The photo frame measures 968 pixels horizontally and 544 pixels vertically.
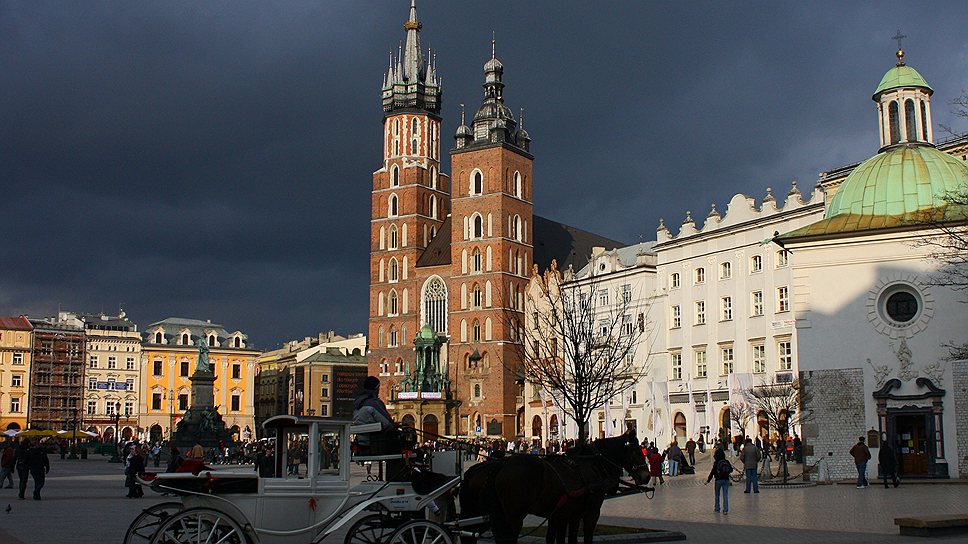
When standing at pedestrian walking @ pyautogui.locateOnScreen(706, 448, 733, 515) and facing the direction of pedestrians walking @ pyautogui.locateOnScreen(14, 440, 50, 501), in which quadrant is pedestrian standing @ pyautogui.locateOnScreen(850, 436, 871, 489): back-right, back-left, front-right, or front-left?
back-right

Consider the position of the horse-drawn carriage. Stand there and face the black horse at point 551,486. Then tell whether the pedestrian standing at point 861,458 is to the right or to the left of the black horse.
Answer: left

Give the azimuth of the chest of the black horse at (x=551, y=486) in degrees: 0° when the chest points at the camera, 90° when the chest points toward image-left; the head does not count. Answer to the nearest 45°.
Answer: approximately 270°

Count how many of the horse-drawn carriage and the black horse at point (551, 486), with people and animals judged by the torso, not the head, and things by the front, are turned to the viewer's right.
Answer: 2

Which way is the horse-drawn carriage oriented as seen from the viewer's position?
to the viewer's right

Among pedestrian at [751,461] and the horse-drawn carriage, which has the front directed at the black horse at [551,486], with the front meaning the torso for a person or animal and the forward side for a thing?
the horse-drawn carriage
